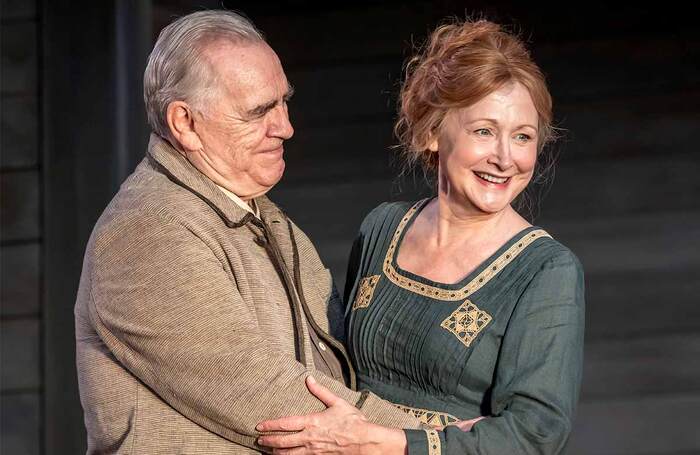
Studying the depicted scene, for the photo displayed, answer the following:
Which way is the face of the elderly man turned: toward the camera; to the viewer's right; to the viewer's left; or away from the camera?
to the viewer's right

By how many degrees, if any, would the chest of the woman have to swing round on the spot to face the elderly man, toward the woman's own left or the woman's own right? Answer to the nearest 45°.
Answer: approximately 45° to the woman's own right

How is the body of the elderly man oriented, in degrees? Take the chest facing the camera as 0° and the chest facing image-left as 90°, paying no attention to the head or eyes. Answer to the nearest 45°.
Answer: approximately 315°

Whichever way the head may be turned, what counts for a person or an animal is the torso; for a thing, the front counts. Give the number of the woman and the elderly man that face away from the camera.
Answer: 0

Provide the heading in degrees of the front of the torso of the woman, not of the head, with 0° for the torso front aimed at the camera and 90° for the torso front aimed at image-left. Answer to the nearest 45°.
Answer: approximately 45°

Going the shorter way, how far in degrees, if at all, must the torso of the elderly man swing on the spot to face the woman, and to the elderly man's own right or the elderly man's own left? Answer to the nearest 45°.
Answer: approximately 45° to the elderly man's own left

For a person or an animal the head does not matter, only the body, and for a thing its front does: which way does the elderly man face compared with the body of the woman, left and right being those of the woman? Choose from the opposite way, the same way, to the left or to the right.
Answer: to the left
